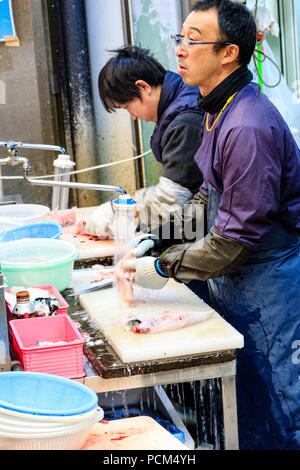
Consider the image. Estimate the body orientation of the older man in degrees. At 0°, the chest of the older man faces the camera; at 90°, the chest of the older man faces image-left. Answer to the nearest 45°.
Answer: approximately 90°

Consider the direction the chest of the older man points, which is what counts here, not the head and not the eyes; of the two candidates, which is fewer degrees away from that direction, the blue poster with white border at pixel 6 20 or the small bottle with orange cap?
the small bottle with orange cap

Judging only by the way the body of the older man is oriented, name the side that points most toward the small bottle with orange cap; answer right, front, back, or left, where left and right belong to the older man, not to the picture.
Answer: front

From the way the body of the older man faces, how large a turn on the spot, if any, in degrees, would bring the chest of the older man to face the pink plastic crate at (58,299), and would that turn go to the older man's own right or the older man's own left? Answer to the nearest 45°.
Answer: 0° — they already face it

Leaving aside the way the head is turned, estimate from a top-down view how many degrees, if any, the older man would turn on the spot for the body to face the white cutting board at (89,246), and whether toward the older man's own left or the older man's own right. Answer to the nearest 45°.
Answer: approximately 45° to the older man's own right

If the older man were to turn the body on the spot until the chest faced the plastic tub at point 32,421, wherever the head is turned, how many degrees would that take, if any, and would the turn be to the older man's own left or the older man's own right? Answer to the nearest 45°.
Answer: approximately 45° to the older man's own left

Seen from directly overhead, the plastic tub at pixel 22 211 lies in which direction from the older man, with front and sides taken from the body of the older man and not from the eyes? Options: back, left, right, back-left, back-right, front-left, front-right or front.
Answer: front-right
